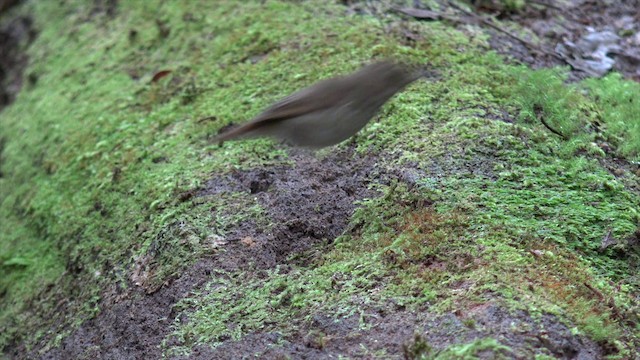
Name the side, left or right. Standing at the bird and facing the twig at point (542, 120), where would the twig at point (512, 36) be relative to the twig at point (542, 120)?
left

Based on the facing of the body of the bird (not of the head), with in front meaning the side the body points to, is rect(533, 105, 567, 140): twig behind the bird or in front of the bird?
in front

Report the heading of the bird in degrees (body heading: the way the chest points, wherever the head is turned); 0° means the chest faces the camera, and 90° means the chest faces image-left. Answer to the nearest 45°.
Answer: approximately 270°

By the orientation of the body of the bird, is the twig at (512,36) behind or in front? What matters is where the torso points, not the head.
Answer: in front
